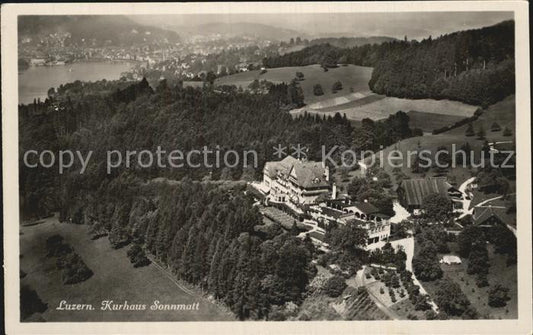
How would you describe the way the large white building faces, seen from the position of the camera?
facing the viewer and to the left of the viewer
